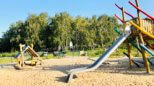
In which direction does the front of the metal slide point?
to the viewer's left
